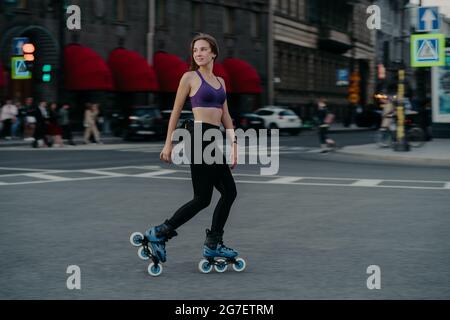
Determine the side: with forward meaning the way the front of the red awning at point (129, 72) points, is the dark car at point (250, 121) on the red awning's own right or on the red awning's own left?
on the red awning's own left

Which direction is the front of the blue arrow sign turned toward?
toward the camera

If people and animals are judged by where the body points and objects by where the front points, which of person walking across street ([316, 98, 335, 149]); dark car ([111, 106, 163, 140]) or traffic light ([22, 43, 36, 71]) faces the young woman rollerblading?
the traffic light

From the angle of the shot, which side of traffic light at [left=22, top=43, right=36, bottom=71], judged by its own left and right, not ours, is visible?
front

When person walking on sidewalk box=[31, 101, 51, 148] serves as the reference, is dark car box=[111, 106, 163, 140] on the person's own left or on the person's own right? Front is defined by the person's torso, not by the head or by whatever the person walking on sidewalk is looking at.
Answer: on the person's own left
